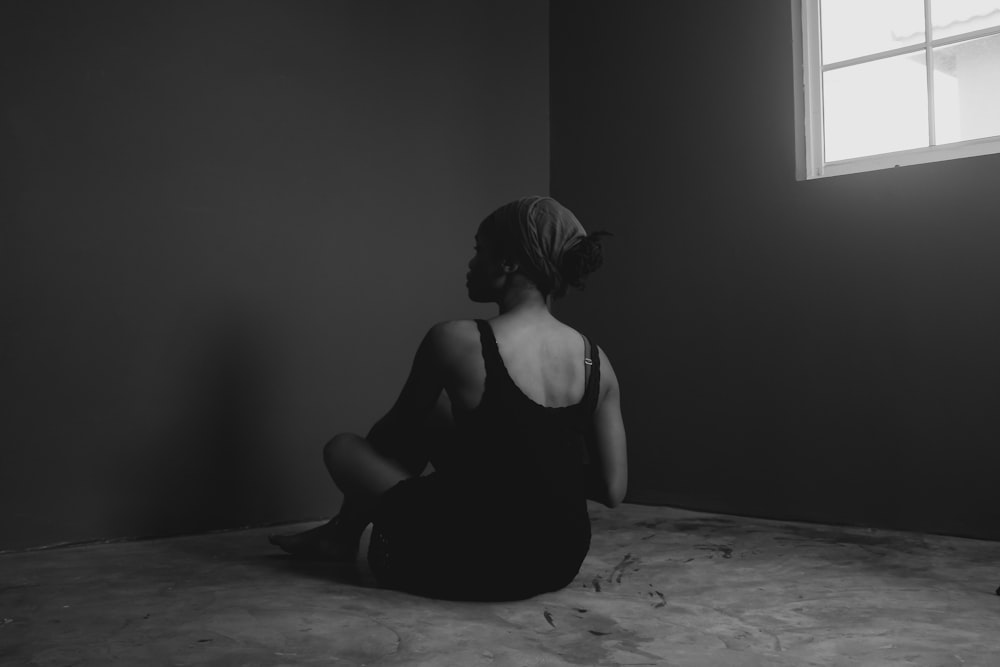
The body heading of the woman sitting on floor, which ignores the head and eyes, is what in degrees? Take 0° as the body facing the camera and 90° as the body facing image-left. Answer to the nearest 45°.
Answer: approximately 135°

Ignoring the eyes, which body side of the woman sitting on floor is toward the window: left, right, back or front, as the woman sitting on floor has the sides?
right
